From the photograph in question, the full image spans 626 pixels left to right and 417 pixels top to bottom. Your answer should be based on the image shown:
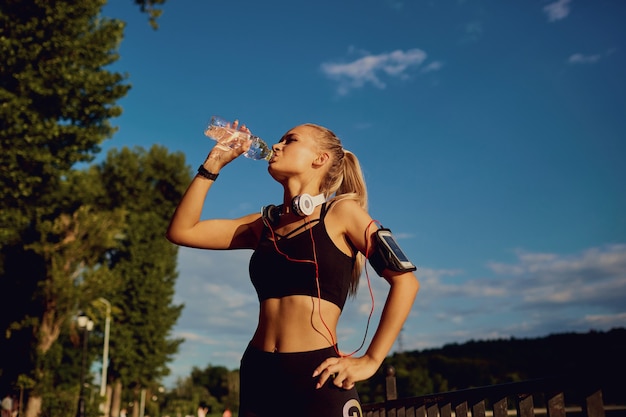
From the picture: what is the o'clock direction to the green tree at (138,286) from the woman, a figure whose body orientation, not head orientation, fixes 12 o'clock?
The green tree is roughly at 4 o'clock from the woman.

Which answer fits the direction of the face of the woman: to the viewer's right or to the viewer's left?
to the viewer's left

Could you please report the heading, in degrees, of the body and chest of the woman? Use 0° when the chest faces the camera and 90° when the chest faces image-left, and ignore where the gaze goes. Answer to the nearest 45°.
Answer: approximately 45°

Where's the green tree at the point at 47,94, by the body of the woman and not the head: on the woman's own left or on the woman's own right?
on the woman's own right
